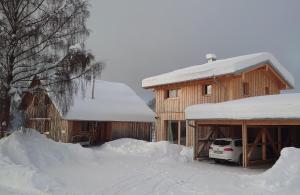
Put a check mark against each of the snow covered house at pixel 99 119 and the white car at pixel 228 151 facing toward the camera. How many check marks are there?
1

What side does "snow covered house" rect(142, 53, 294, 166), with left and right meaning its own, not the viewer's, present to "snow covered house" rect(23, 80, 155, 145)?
right

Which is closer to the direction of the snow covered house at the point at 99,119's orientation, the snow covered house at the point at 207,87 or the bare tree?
the bare tree
